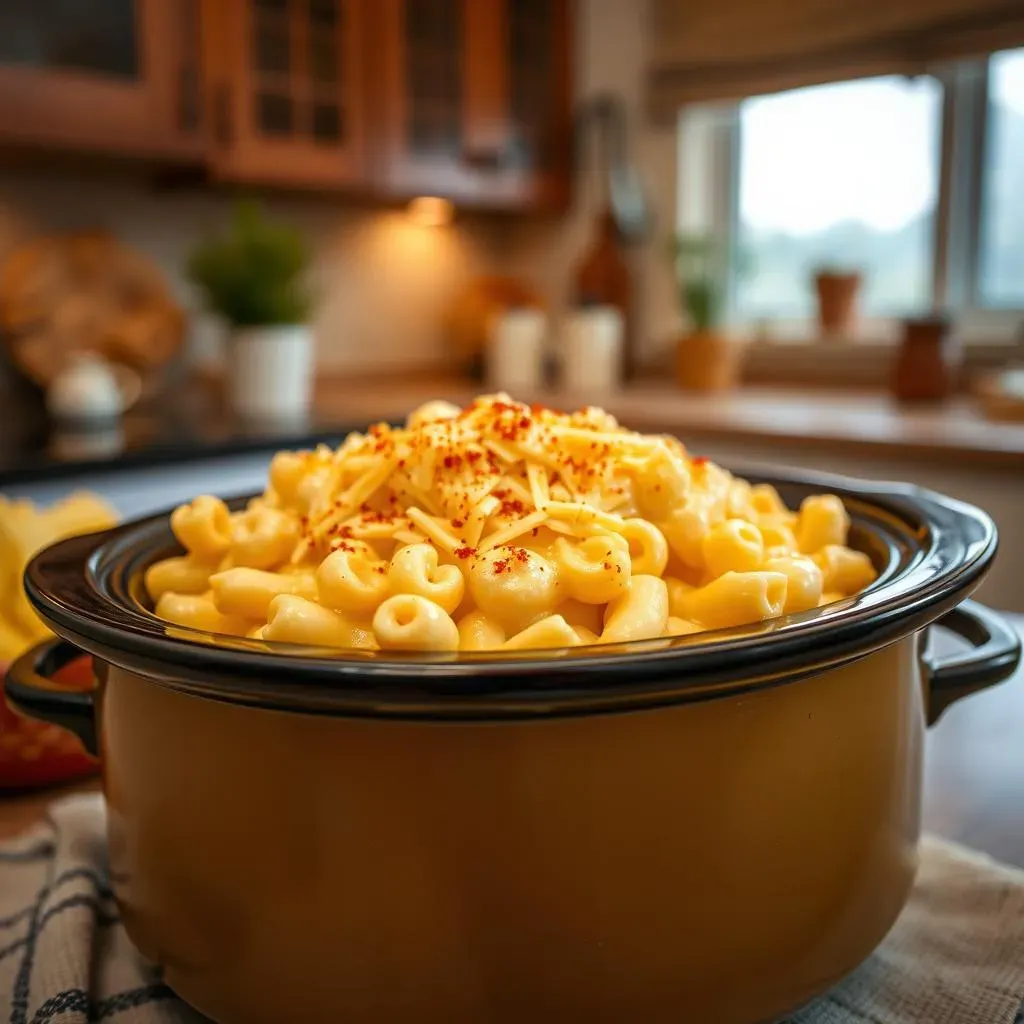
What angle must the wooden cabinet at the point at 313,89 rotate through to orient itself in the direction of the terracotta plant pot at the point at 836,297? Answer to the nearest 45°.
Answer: approximately 45° to its left

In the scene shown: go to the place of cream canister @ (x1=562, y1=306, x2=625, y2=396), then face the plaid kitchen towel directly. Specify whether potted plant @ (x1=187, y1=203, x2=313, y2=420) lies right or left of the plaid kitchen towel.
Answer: right

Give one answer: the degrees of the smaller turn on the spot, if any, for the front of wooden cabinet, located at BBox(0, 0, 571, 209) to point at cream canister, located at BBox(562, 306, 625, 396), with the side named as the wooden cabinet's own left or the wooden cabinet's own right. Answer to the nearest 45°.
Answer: approximately 45° to the wooden cabinet's own left

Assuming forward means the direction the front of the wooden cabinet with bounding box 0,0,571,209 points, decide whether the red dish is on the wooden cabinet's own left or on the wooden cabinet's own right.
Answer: on the wooden cabinet's own right

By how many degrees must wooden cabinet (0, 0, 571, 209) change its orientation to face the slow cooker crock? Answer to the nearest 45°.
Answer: approximately 45° to its right

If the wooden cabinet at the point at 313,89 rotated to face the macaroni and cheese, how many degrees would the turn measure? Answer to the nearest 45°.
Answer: approximately 45° to its right

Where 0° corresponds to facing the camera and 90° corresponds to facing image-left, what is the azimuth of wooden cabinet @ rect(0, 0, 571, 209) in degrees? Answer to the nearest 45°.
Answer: approximately 315°
